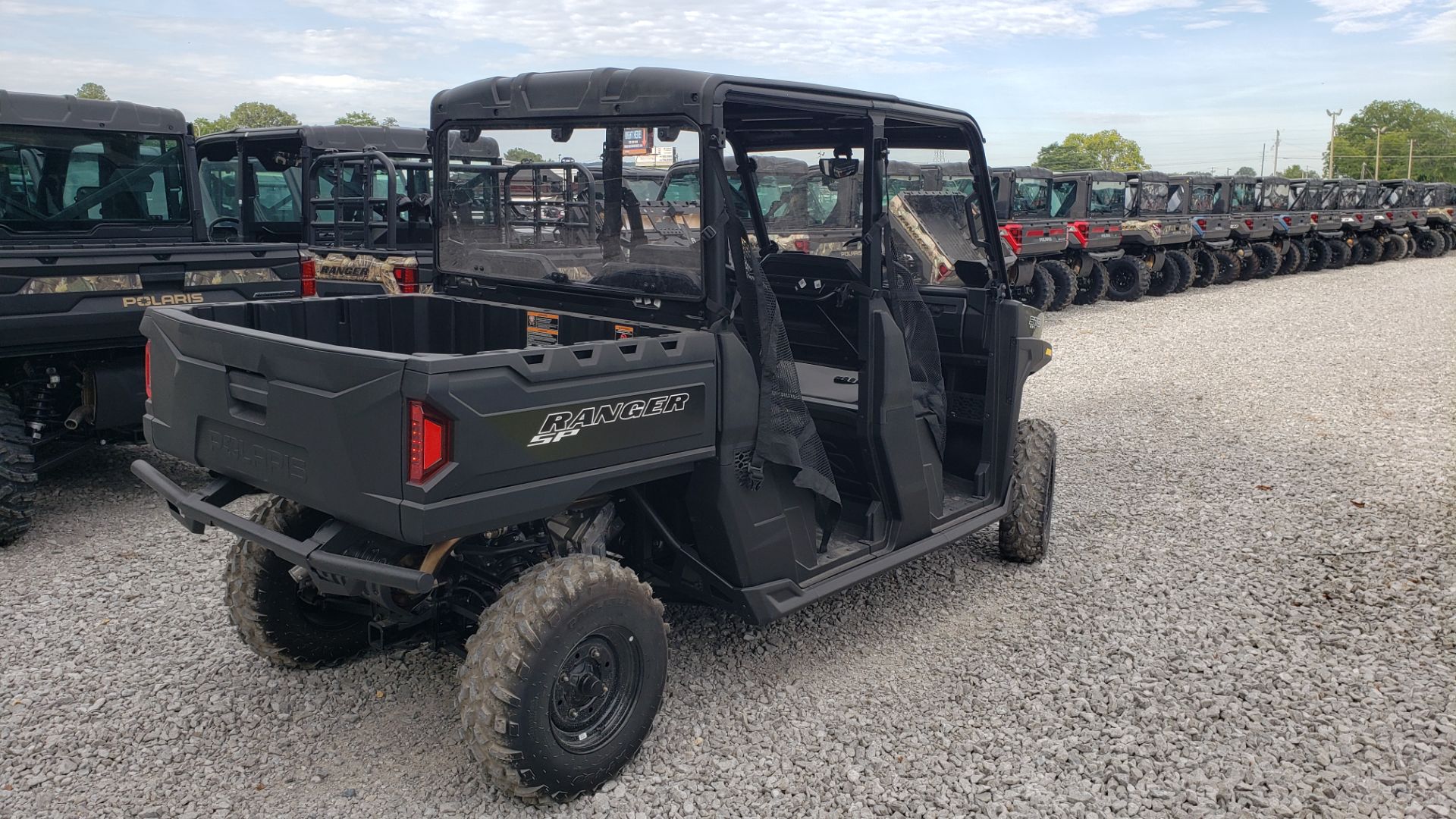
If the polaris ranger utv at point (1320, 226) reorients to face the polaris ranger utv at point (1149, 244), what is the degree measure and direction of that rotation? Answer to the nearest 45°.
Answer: approximately 135° to its left

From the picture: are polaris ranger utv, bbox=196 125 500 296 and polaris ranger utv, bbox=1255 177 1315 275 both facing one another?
no

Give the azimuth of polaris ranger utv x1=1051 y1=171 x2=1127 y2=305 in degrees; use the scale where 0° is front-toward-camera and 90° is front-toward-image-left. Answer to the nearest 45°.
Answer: approximately 135°

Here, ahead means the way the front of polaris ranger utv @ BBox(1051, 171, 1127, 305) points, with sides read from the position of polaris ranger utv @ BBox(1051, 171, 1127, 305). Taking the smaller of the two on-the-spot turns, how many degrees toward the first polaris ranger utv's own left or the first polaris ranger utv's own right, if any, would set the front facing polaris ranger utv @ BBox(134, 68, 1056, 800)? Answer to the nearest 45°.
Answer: approximately 135° to the first polaris ranger utv's own left

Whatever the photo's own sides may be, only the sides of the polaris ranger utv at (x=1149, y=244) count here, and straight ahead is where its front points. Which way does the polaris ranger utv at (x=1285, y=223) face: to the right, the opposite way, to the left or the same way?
the same way

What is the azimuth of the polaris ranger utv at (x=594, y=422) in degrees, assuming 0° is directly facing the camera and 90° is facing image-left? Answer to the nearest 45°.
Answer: approximately 225°

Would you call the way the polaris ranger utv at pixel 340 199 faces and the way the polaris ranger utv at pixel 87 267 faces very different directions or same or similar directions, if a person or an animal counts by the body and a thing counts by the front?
same or similar directions

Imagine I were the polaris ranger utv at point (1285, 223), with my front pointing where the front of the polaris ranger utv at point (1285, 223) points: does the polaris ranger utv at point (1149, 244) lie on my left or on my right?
on my left

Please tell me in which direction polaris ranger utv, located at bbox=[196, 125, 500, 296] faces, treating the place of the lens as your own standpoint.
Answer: facing away from the viewer and to the left of the viewer

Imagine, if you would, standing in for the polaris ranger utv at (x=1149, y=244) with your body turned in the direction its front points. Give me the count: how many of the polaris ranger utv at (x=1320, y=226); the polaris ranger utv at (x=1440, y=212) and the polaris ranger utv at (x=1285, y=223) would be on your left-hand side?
0

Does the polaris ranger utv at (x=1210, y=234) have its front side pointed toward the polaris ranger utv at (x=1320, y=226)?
no

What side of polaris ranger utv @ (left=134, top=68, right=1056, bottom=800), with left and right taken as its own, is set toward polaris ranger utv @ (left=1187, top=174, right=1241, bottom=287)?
front

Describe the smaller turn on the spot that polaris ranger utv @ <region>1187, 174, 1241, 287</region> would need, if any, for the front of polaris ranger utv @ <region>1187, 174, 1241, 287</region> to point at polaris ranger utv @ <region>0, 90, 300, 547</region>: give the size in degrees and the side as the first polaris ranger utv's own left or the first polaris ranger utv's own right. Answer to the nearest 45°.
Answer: approximately 135° to the first polaris ranger utv's own left

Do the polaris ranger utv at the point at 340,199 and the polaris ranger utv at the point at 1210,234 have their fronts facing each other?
no

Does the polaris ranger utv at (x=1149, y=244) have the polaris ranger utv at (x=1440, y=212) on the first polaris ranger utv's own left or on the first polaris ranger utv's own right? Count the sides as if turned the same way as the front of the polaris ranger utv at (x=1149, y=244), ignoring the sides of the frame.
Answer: on the first polaris ranger utv's own right

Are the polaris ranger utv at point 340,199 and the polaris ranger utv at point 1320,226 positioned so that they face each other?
no

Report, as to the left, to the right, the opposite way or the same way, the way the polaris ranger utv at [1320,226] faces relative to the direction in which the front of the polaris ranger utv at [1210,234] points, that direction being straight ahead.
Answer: the same way

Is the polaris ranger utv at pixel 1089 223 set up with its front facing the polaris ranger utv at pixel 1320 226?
no

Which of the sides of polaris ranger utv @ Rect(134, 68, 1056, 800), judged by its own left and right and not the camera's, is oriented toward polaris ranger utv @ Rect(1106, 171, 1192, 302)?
front

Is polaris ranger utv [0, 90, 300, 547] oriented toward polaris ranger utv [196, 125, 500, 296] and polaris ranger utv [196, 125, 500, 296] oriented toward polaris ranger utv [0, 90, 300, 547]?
no

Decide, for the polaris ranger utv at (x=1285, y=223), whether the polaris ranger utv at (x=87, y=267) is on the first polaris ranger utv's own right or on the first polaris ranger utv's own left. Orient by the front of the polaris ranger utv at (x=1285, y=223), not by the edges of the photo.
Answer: on the first polaris ranger utv's own left
